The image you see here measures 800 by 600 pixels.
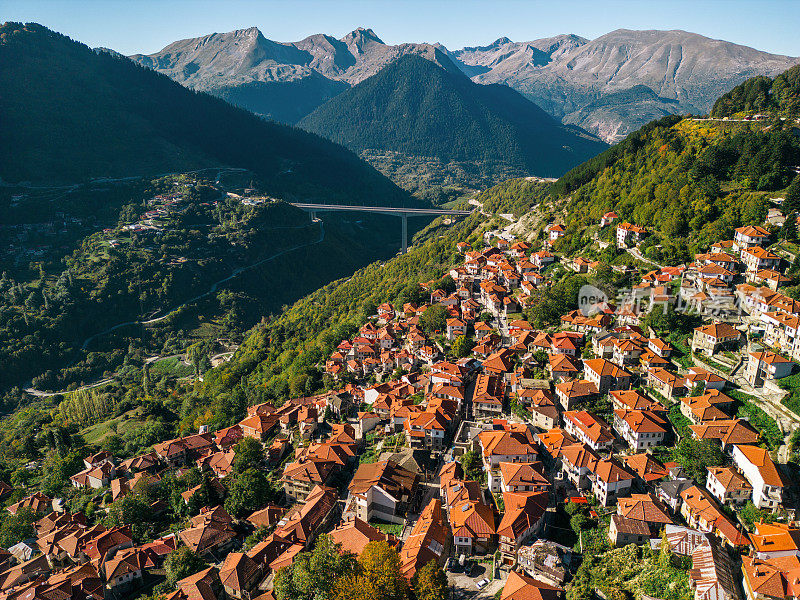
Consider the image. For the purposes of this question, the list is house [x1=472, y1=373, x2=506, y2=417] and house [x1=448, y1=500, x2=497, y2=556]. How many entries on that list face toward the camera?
2
